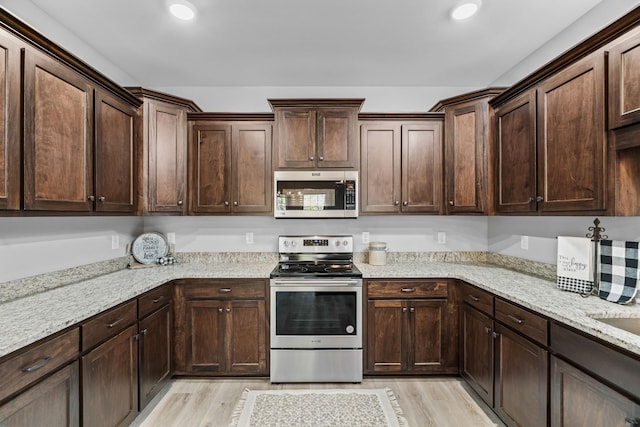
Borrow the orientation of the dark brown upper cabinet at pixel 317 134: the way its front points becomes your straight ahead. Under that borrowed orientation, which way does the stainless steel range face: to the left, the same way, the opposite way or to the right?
the same way

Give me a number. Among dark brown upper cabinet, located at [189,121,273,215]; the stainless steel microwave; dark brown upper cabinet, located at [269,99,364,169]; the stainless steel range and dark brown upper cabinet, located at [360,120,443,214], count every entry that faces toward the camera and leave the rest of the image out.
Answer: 5

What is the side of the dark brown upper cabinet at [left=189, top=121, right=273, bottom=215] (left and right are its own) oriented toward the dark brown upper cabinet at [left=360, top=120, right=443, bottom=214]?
left

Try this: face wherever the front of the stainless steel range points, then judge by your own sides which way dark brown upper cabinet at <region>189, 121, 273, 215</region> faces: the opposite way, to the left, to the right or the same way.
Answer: the same way

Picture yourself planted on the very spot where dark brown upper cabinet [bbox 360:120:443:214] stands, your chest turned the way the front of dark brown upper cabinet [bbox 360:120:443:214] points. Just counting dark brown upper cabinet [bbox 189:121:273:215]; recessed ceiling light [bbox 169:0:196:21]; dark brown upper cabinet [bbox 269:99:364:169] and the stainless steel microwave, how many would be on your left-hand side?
0

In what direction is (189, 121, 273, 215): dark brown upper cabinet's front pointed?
toward the camera

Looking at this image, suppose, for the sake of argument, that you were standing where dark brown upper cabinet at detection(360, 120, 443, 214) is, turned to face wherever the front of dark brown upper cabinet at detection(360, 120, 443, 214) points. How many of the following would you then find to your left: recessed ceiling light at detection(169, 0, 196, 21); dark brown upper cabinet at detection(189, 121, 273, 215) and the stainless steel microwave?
0

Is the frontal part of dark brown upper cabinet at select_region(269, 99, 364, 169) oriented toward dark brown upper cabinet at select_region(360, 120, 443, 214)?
no

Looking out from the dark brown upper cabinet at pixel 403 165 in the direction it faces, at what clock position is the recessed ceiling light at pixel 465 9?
The recessed ceiling light is roughly at 11 o'clock from the dark brown upper cabinet.

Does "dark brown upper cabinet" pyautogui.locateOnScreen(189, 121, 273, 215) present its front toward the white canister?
no

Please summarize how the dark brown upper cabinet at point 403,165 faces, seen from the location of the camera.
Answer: facing the viewer

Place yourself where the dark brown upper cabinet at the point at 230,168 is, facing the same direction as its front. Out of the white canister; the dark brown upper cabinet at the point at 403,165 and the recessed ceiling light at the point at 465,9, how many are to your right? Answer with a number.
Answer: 0

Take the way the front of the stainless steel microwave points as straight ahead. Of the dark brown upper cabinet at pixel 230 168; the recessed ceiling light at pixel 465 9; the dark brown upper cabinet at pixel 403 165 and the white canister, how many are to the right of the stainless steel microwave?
1
